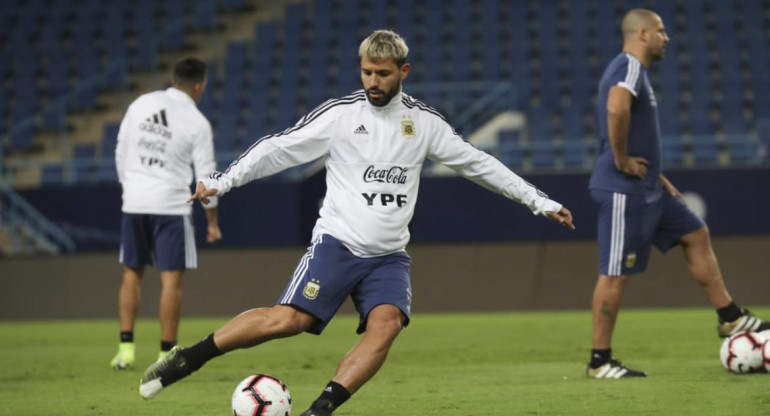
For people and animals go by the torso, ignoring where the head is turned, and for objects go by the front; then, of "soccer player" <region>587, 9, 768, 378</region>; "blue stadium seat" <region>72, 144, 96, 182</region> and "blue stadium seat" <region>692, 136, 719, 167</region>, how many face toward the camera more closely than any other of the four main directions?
2

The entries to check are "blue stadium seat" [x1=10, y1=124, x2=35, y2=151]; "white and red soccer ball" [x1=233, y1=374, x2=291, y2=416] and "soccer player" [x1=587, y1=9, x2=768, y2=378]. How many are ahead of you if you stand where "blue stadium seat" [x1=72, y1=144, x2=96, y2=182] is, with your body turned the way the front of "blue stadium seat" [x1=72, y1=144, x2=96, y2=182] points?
2

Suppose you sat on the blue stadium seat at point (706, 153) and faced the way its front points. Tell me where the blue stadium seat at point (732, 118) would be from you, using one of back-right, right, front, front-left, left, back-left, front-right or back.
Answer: back

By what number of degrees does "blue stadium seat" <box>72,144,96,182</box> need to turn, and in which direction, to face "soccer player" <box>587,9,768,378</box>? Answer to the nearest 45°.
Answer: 0° — it already faces them

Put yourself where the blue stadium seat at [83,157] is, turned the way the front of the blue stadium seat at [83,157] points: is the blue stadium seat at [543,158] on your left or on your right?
on your left

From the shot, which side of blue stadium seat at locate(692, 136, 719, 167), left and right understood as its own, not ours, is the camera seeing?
front

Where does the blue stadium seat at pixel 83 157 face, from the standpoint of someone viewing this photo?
facing the viewer

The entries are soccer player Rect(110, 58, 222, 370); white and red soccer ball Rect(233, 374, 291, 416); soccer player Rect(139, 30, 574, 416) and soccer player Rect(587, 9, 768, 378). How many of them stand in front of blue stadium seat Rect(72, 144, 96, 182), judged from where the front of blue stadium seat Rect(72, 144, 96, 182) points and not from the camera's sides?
4

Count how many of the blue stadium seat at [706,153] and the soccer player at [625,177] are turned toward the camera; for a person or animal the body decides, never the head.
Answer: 1

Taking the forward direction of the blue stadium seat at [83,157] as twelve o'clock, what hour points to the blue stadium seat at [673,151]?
the blue stadium seat at [673,151] is roughly at 10 o'clock from the blue stadium seat at [83,157].

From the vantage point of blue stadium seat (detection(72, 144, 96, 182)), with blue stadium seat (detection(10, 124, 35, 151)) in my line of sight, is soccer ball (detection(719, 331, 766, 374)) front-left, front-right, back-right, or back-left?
back-left
